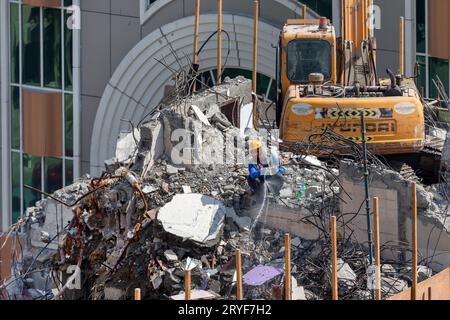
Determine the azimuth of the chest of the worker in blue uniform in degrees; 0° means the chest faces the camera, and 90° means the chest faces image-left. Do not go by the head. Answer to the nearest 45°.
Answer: approximately 45°

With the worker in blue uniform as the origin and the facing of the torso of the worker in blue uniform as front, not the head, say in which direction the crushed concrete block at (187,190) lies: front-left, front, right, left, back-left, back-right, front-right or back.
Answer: front-right

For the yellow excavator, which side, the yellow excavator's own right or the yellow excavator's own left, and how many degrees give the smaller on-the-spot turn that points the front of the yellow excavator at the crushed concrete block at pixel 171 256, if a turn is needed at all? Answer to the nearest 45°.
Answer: approximately 135° to the yellow excavator's own left

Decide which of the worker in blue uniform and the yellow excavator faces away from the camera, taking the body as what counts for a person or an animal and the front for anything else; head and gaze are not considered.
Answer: the yellow excavator

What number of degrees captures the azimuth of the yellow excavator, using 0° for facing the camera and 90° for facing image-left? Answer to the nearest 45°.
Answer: approximately 180°

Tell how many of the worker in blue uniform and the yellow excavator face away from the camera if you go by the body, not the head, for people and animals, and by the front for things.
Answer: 1

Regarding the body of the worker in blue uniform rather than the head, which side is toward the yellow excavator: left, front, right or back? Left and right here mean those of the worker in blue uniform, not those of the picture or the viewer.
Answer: back
